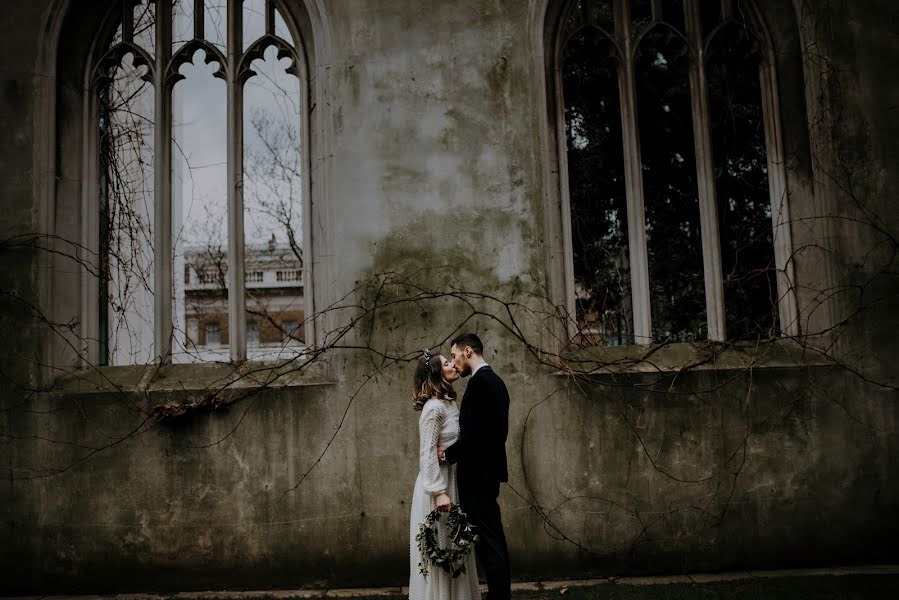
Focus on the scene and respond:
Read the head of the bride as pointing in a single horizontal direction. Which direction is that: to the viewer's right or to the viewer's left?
to the viewer's right

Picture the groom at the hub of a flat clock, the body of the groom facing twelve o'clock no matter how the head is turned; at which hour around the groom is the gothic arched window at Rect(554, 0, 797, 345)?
The gothic arched window is roughly at 4 o'clock from the groom.

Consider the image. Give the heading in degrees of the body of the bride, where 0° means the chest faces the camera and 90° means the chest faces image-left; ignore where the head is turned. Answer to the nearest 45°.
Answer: approximately 270°

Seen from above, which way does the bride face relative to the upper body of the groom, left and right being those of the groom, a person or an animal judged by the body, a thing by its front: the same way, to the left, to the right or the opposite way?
the opposite way

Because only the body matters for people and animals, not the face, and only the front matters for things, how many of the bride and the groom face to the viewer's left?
1

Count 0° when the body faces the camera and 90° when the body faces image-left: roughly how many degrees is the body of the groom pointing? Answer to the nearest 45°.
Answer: approximately 90°

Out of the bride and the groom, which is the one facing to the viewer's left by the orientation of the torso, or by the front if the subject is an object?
the groom

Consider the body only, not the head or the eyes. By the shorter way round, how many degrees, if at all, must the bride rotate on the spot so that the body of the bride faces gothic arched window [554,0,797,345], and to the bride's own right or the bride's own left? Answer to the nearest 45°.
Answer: approximately 45° to the bride's own left

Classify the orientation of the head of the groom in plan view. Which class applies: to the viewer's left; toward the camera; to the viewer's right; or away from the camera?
to the viewer's left
